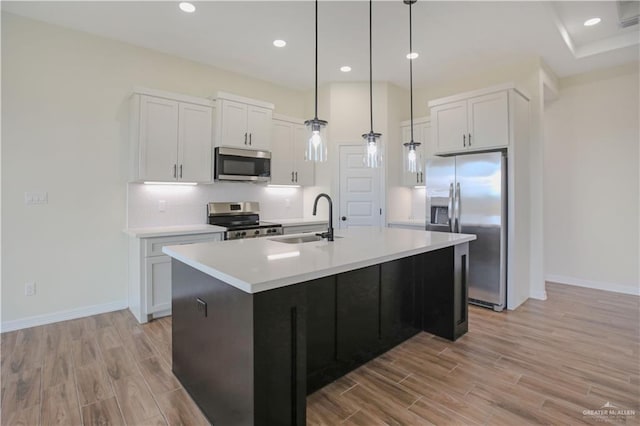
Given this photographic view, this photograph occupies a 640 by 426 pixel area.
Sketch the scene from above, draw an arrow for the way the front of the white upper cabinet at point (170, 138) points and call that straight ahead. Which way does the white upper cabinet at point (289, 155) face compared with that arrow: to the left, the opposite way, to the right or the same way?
the same way

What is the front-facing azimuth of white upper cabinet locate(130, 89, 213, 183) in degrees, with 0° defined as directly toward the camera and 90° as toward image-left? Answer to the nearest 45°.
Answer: approximately 315°

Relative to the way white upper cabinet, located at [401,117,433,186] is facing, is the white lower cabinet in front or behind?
in front

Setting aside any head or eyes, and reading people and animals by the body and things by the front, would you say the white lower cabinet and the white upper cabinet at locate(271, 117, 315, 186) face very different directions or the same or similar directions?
same or similar directions

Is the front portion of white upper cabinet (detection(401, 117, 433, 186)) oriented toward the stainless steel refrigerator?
no

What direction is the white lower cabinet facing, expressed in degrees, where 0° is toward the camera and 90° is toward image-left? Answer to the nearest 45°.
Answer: approximately 315°

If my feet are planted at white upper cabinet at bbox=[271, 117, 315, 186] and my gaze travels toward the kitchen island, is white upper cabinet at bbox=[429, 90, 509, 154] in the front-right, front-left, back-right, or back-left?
front-left

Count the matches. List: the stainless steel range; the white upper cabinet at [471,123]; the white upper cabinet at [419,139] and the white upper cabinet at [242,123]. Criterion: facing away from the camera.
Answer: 0

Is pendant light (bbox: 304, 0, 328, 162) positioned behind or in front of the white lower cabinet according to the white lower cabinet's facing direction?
in front

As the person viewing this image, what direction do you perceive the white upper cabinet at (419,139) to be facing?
facing the viewer and to the left of the viewer

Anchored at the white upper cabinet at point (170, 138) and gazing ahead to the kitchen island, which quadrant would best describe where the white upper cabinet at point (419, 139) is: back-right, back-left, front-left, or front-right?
front-left

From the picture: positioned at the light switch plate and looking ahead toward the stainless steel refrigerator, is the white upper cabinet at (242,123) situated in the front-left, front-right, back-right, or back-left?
front-left

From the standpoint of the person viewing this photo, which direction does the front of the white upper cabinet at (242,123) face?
facing the viewer and to the right of the viewer

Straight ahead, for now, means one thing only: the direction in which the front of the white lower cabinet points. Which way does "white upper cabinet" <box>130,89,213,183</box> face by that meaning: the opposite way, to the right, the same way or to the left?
the same way
